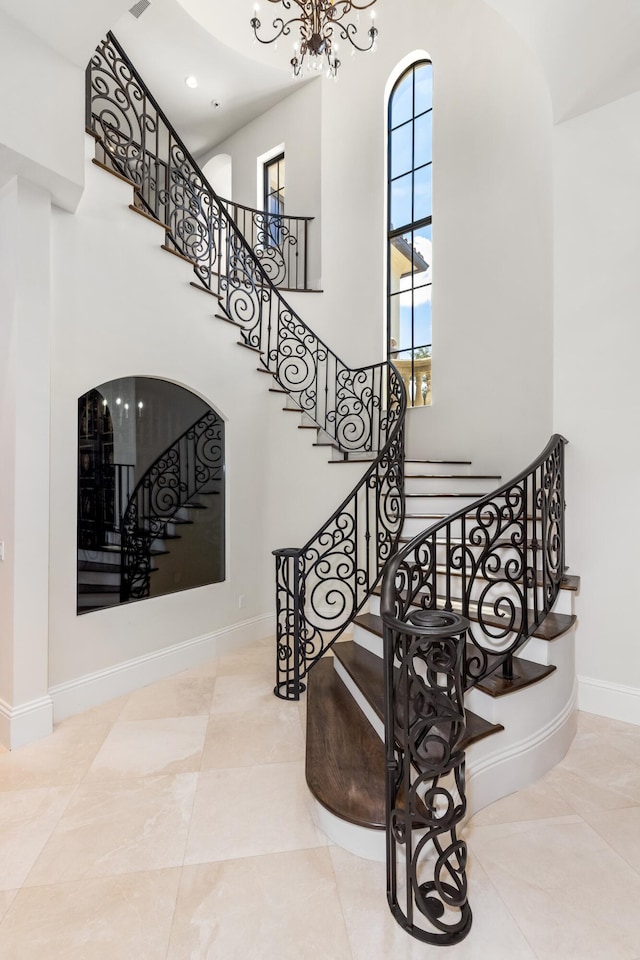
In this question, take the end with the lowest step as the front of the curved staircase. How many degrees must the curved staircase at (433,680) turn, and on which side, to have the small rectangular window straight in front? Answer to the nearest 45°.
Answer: approximately 135° to its right

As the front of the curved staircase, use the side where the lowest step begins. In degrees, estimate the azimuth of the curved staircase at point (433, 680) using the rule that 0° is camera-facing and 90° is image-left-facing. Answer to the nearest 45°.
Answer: approximately 45°

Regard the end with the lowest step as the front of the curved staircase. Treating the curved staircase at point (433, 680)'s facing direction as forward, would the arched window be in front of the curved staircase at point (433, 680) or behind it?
behind
